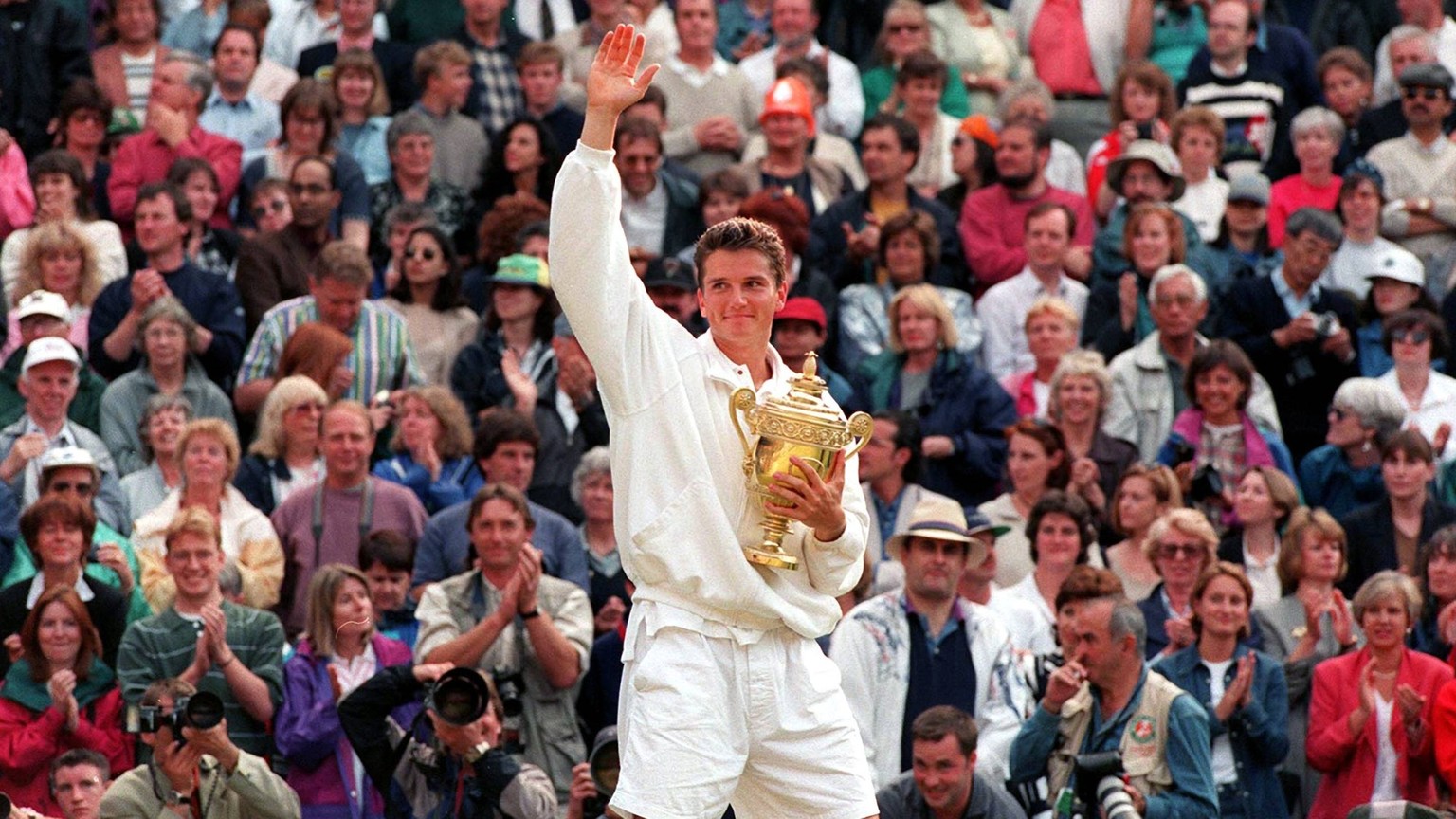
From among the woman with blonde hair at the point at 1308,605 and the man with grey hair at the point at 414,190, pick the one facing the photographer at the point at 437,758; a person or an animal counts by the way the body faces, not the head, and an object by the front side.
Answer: the man with grey hair

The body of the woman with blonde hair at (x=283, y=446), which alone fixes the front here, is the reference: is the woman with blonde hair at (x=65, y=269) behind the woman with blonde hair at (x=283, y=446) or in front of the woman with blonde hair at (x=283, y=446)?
behind

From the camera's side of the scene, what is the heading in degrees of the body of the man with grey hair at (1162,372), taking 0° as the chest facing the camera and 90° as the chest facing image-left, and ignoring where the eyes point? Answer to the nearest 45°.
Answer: approximately 0°

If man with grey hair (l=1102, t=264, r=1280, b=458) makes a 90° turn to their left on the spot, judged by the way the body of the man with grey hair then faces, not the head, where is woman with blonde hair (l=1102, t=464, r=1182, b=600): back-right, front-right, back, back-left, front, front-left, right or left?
right

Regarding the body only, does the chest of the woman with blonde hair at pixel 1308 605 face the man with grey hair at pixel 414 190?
no

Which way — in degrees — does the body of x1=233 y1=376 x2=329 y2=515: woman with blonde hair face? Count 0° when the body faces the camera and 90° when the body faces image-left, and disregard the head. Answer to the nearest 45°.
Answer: approximately 315°

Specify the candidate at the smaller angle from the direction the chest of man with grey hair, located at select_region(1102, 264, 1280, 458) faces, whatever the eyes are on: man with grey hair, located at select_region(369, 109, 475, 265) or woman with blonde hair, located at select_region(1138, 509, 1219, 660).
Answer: the woman with blonde hair

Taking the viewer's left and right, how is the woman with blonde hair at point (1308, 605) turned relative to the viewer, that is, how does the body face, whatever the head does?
facing the viewer and to the right of the viewer

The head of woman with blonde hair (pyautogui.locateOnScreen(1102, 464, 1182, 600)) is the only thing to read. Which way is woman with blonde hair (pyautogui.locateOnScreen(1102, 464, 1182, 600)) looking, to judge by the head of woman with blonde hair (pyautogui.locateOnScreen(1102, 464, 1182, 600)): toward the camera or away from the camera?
toward the camera

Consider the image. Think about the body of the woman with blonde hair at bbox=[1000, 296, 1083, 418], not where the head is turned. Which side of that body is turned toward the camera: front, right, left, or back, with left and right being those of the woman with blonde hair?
front

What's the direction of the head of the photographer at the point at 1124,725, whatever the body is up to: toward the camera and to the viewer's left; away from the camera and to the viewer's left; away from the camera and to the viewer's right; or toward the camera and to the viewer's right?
toward the camera and to the viewer's left

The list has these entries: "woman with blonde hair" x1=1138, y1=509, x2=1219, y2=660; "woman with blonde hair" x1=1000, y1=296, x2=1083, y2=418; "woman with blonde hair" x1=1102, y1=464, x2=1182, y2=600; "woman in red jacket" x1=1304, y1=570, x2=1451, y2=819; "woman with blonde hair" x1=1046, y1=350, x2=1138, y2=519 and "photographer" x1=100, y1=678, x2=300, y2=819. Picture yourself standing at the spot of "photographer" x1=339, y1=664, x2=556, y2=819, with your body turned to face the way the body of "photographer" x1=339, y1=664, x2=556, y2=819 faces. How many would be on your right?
1

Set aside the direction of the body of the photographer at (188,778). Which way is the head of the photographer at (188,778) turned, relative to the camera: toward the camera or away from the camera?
toward the camera

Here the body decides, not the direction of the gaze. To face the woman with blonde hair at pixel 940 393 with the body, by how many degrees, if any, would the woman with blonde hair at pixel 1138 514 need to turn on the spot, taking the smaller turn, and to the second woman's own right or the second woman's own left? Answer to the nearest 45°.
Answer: approximately 90° to the second woman's own right
